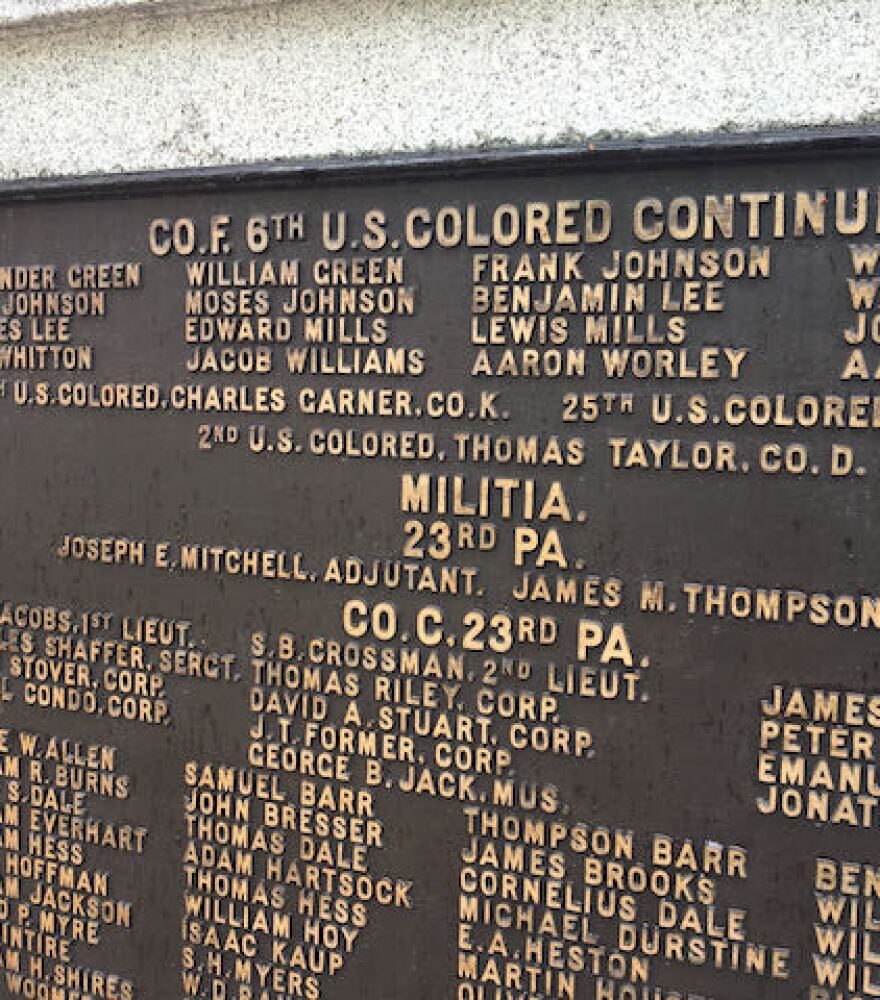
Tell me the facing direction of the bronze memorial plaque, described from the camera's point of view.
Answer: facing the viewer and to the left of the viewer
